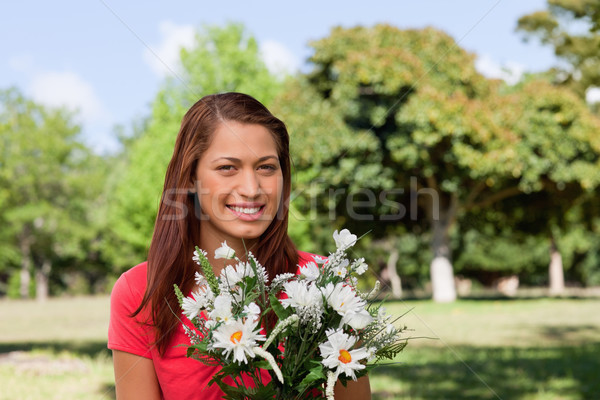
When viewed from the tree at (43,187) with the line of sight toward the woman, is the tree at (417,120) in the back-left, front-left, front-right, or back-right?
front-left

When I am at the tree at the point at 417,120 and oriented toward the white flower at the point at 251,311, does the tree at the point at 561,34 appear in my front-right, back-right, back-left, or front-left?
back-left

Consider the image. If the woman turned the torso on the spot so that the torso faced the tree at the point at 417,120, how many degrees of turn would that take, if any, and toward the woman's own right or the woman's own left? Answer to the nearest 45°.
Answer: approximately 135° to the woman's own left

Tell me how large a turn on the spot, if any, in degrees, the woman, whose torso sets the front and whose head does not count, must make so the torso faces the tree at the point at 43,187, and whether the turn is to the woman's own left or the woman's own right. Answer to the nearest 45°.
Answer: approximately 135° to the woman's own left

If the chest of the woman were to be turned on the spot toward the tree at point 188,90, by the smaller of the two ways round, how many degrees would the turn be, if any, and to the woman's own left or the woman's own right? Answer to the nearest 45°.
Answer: approximately 135° to the woman's own left

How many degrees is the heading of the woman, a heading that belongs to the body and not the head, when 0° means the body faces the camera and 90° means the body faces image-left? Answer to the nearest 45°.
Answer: approximately 315°

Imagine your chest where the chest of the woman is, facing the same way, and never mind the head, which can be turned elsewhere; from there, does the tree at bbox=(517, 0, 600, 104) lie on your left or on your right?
on your left
